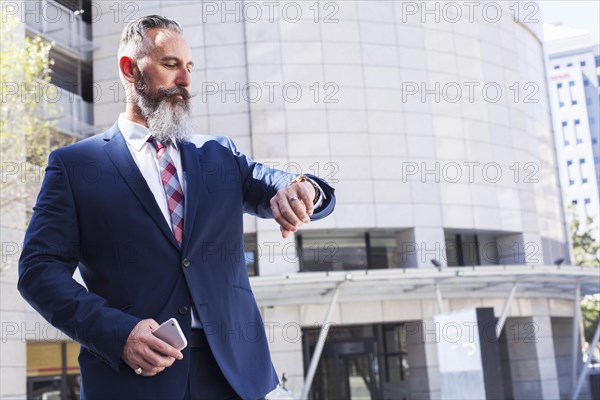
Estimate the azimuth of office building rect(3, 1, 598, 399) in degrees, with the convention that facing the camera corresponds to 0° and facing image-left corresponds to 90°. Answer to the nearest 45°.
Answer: approximately 0°

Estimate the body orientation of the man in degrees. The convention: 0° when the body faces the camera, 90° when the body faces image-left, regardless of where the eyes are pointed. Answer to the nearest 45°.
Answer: approximately 315°

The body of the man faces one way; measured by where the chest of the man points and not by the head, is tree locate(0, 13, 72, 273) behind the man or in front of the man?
behind

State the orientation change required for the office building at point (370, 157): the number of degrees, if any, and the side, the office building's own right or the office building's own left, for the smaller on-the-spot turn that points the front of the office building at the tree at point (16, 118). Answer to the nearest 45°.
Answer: approximately 45° to the office building's own right

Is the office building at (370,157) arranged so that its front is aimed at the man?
yes

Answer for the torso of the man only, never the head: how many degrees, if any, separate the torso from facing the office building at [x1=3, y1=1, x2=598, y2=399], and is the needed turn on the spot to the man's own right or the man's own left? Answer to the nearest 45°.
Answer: approximately 135° to the man's own left

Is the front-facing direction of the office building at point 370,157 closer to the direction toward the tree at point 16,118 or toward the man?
the man
